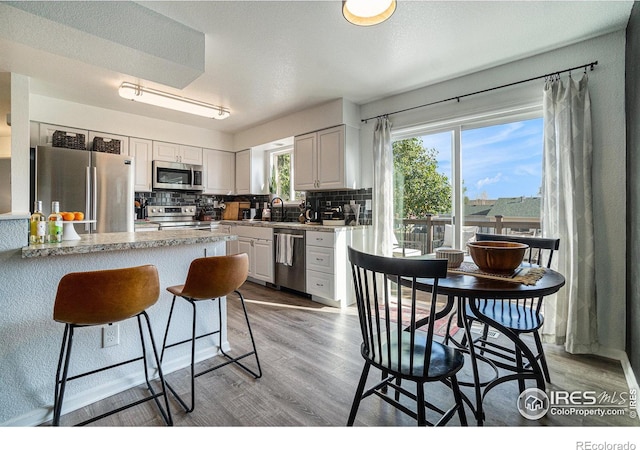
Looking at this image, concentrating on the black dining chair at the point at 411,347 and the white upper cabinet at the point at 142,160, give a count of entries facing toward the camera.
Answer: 1

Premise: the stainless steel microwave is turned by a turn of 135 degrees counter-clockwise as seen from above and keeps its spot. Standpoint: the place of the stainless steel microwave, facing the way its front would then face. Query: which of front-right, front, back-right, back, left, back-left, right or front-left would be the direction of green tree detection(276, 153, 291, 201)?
front-right

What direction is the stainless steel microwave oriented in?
toward the camera

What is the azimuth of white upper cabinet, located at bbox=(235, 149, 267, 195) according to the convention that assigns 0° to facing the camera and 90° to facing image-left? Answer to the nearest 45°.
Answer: approximately 45°

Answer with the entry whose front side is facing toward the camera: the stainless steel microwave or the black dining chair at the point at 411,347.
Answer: the stainless steel microwave

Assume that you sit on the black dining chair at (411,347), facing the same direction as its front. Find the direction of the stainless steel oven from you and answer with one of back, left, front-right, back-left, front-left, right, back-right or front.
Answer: left

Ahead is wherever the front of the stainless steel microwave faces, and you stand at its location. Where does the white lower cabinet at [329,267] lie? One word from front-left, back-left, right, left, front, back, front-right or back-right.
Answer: front-left

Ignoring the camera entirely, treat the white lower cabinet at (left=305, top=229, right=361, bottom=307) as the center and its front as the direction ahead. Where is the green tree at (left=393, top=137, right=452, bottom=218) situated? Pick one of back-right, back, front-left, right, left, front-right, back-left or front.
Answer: back-left

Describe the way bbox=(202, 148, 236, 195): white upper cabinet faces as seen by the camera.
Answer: facing the viewer and to the right of the viewer

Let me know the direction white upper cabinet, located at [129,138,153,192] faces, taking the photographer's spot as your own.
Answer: facing the viewer

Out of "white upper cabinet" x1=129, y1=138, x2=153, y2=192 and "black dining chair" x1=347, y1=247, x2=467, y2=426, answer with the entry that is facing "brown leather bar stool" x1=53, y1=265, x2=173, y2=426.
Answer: the white upper cabinet

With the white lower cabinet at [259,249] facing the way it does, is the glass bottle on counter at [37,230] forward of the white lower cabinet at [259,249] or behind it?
forward

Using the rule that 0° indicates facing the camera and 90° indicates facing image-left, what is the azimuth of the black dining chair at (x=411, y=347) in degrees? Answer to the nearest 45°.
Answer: approximately 225°

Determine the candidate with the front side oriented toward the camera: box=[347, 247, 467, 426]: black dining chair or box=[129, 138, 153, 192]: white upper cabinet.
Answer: the white upper cabinet
